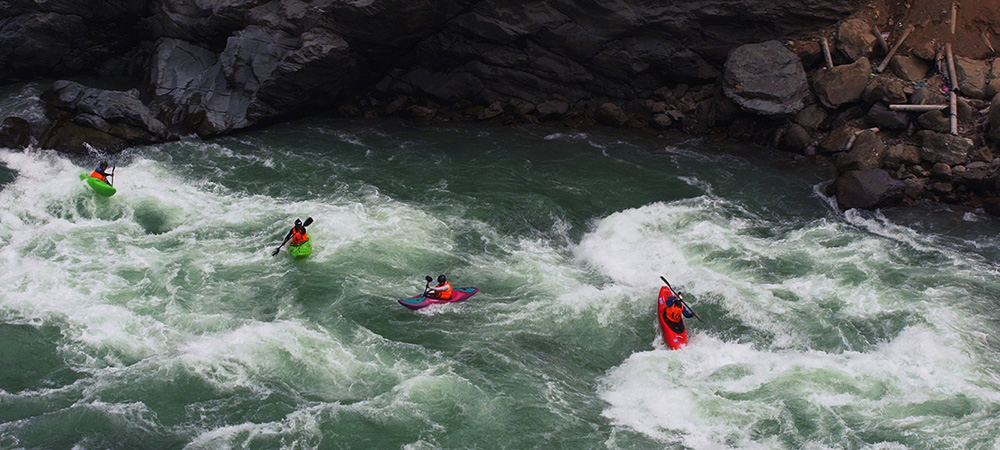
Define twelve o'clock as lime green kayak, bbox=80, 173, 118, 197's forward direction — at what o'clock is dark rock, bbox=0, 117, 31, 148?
The dark rock is roughly at 7 o'clock from the lime green kayak.

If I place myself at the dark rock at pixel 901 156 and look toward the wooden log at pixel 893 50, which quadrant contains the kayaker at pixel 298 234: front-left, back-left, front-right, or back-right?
back-left

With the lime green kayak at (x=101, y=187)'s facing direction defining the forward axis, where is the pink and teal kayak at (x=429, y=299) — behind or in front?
in front

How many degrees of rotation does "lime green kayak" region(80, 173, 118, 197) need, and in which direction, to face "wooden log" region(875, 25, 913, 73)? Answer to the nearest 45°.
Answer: approximately 45° to its left

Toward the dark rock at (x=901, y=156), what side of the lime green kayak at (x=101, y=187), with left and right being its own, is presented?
front

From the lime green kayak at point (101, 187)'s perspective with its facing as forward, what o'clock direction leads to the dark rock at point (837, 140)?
The dark rock is roughly at 11 o'clock from the lime green kayak.

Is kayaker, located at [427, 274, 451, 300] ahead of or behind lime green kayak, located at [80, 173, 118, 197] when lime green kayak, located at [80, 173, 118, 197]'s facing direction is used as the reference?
ahead

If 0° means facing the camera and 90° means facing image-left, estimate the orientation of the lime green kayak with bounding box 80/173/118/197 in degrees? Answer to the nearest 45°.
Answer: approximately 315°

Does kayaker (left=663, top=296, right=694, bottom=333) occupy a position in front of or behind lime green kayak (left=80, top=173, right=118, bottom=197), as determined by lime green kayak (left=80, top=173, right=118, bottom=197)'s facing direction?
in front

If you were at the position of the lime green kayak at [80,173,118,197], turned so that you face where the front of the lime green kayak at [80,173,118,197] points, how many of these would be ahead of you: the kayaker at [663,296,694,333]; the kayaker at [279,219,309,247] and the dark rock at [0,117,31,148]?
2
